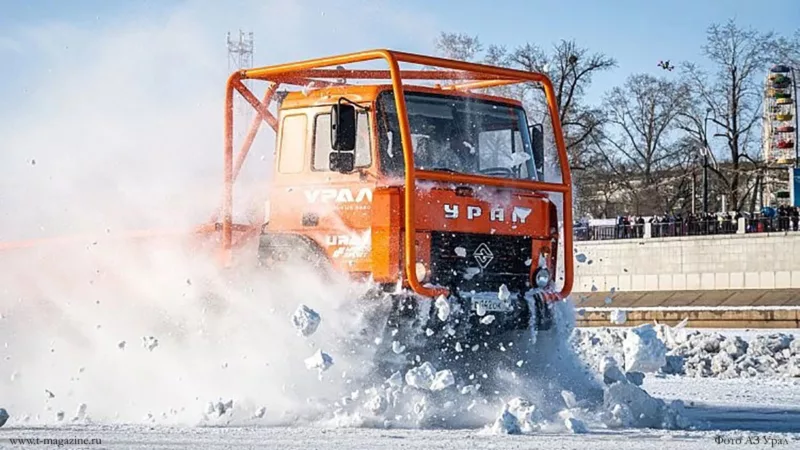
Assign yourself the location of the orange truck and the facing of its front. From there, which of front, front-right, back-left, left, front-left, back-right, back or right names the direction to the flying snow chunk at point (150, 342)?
back-right

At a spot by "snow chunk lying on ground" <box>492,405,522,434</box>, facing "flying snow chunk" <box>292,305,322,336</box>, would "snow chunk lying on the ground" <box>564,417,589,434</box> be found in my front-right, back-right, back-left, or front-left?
back-right

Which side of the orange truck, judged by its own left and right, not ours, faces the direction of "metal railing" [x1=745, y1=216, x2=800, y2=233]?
left

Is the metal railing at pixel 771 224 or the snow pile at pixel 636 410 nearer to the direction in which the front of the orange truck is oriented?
the snow pile

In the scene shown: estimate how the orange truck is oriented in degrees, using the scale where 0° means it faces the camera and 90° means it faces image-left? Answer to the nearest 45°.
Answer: approximately 315°
